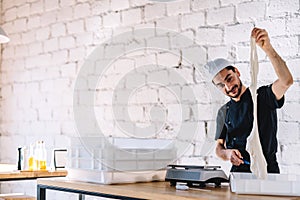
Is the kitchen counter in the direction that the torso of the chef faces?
yes

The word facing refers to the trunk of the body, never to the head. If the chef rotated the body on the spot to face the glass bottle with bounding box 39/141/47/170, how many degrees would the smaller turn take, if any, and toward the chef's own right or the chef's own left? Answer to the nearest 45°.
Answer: approximately 90° to the chef's own right

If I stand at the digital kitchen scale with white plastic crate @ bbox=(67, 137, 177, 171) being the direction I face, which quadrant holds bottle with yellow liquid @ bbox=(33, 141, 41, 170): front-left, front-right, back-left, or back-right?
front-right

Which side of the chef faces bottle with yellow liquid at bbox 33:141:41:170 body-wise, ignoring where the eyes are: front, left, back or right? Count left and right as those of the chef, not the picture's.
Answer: right

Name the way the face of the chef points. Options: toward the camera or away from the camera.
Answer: toward the camera
